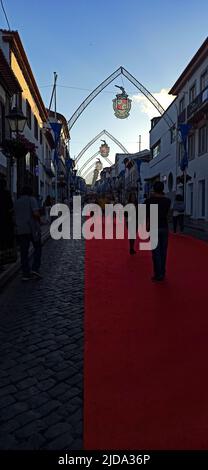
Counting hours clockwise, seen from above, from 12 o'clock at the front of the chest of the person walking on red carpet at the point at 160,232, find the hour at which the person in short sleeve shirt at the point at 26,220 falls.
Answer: The person in short sleeve shirt is roughly at 9 o'clock from the person walking on red carpet.

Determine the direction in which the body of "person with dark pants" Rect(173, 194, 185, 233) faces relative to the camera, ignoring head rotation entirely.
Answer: away from the camera

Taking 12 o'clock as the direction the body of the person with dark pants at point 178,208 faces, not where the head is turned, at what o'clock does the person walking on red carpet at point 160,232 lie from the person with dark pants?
The person walking on red carpet is roughly at 6 o'clock from the person with dark pants.

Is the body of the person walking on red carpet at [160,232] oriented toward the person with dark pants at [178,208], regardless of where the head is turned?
yes

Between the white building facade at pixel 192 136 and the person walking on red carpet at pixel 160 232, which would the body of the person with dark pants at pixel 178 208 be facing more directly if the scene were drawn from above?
the white building facade

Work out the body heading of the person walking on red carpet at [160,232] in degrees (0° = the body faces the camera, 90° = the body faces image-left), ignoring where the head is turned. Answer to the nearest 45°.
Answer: approximately 180°

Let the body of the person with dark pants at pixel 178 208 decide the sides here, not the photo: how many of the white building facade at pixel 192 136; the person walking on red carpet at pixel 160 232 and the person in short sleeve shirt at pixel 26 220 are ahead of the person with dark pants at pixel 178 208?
1

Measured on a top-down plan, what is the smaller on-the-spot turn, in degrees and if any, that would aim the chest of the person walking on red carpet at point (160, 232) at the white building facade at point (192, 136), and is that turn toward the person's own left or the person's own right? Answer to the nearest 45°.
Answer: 0° — they already face it

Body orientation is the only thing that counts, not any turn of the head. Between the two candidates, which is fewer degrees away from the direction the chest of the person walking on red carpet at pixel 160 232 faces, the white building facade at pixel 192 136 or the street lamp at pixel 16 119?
the white building facade

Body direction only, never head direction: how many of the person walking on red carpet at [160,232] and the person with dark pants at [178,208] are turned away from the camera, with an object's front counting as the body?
2

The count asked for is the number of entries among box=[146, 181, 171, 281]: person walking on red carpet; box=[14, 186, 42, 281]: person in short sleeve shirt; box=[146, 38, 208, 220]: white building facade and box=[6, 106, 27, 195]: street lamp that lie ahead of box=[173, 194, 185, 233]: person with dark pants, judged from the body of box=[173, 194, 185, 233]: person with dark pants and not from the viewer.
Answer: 1
